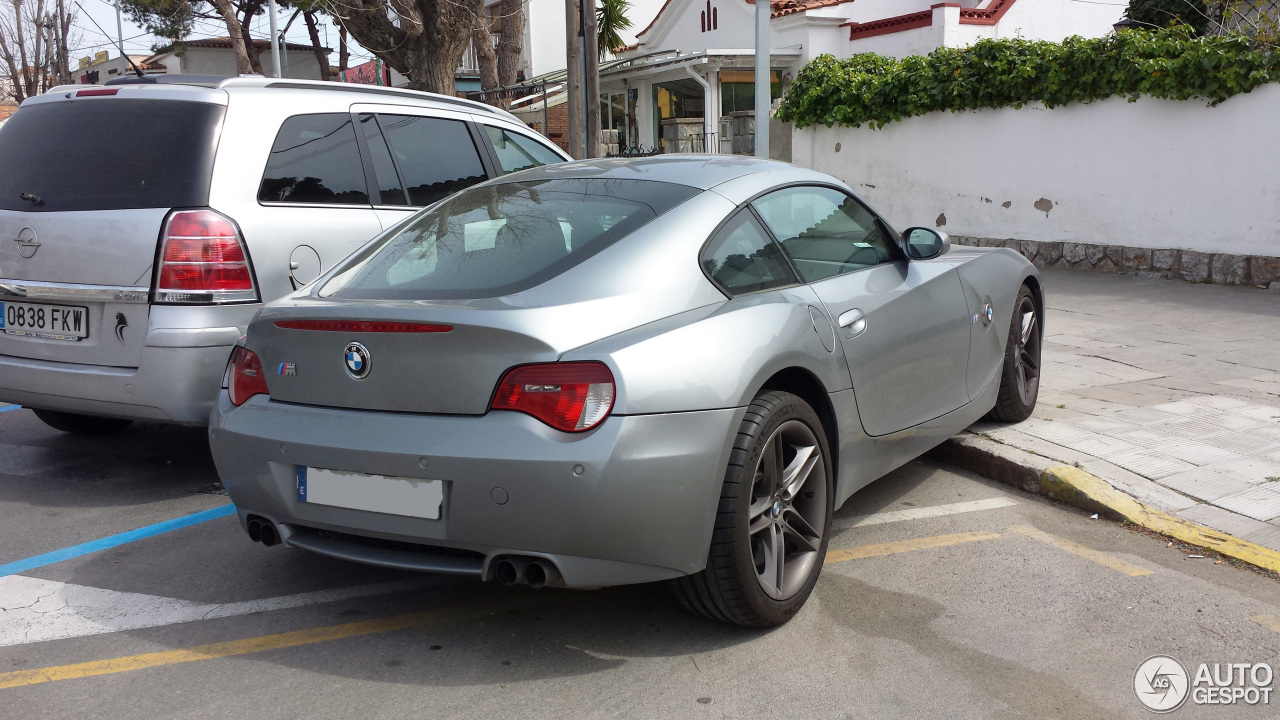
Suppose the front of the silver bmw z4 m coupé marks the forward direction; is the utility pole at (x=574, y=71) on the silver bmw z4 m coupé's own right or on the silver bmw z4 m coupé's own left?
on the silver bmw z4 m coupé's own left

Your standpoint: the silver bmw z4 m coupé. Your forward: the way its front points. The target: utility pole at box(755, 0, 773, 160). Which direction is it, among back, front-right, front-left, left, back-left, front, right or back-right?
front-left

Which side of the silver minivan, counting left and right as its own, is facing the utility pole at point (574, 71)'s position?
front

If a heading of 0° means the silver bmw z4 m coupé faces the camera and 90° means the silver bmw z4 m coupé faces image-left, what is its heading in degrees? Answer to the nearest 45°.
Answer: approximately 225°

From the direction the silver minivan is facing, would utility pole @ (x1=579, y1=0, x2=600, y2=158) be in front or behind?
in front

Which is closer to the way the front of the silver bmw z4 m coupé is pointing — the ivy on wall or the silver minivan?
the ivy on wall

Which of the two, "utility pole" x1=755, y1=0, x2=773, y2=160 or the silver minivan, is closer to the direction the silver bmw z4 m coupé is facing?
the utility pole

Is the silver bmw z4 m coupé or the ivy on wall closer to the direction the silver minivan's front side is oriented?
the ivy on wall

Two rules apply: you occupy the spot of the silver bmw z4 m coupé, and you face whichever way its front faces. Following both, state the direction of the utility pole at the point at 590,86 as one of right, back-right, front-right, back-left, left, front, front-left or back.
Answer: front-left

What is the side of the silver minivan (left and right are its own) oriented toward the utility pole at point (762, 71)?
front

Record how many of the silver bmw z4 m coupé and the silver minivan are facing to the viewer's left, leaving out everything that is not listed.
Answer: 0

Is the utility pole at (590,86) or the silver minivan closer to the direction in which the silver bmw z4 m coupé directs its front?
the utility pole

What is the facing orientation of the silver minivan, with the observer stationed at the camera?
facing away from the viewer and to the right of the viewer

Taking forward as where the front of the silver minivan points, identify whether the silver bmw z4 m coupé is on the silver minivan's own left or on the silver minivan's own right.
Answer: on the silver minivan's own right
